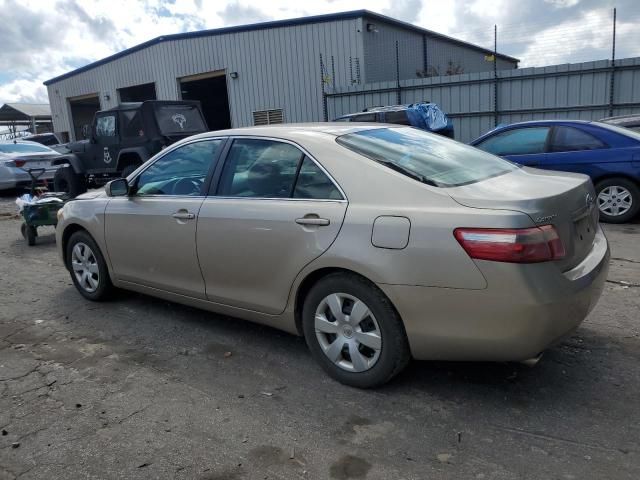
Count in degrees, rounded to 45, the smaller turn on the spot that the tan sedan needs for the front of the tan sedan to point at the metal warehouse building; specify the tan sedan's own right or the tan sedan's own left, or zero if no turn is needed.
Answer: approximately 45° to the tan sedan's own right

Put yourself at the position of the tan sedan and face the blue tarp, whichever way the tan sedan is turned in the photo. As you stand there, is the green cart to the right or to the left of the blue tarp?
left

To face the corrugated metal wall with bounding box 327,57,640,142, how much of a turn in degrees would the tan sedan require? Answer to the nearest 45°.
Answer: approximately 90° to its right

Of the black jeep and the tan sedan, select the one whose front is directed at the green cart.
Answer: the tan sedan

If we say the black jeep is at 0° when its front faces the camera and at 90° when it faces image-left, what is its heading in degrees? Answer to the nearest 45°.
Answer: approximately 135°

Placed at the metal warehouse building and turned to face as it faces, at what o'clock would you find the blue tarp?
The blue tarp is roughly at 10 o'clock from the metal warehouse building.

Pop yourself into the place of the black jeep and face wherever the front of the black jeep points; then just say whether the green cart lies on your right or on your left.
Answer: on your left

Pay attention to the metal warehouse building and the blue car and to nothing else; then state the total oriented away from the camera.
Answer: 0

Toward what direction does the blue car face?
to the viewer's left

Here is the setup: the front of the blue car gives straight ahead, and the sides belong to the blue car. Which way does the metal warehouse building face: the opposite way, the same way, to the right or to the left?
to the left

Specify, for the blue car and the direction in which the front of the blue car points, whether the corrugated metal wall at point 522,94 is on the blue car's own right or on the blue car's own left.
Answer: on the blue car's own right

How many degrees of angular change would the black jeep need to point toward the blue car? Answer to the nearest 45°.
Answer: approximately 180°

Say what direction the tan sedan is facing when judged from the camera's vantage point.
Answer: facing away from the viewer and to the left of the viewer

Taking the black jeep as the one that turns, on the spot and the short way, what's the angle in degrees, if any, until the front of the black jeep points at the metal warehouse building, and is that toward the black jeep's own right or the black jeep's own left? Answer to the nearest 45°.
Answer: approximately 90° to the black jeep's own right

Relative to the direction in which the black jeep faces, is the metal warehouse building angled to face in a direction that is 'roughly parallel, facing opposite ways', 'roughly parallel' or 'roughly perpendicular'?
roughly perpendicular

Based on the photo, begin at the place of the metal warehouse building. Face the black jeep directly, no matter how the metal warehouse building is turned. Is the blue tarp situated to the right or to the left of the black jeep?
left

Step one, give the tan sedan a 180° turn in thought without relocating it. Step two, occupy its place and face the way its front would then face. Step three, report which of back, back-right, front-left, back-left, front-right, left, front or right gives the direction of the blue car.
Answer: left
